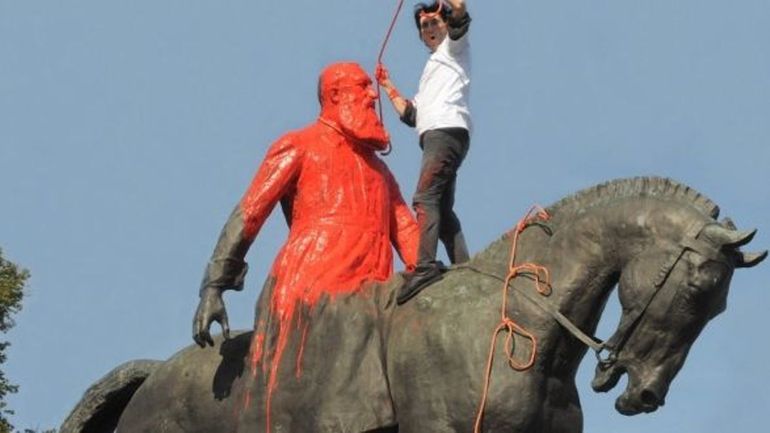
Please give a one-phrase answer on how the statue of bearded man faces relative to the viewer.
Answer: facing the viewer and to the right of the viewer

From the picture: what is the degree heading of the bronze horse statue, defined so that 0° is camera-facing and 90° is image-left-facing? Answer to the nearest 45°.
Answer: approximately 270°

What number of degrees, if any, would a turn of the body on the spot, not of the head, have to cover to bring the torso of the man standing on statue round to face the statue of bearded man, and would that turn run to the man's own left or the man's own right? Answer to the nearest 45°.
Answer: approximately 45° to the man's own right

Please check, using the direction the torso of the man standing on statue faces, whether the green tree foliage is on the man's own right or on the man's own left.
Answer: on the man's own right

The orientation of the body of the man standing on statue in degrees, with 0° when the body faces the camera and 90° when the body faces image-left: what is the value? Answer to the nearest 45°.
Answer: approximately 45°

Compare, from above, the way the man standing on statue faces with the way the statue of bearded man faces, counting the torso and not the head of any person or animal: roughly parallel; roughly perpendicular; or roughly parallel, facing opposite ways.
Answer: roughly perpendicular
